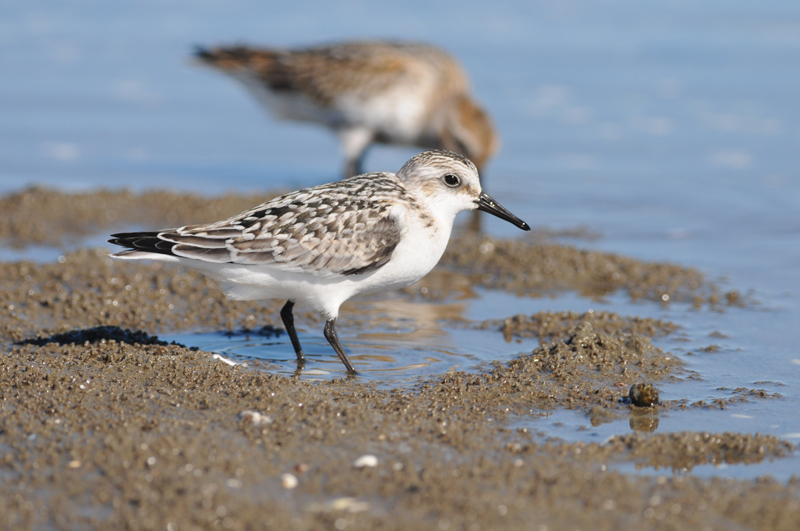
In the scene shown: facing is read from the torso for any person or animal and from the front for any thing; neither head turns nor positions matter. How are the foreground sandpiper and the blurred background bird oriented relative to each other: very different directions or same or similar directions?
same or similar directions

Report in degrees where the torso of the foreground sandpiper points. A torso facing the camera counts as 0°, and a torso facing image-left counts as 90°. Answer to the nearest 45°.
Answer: approximately 270°

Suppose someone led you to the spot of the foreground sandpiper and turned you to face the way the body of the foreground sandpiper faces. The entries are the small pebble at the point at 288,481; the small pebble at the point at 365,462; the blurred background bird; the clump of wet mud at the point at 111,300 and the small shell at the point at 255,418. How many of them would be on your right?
3

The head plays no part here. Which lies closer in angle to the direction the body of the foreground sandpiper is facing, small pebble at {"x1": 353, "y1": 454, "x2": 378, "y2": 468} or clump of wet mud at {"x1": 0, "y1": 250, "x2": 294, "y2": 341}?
the small pebble

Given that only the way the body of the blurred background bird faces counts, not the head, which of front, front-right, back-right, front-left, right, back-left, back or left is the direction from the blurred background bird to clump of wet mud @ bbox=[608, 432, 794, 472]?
right

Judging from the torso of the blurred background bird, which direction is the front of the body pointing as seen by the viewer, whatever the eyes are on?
to the viewer's right

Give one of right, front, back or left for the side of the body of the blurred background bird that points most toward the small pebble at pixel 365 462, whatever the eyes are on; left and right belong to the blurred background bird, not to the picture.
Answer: right

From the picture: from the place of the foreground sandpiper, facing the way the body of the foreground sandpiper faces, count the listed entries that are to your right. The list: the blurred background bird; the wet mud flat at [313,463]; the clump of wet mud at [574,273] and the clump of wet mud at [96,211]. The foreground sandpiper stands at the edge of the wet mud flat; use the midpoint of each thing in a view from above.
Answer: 1

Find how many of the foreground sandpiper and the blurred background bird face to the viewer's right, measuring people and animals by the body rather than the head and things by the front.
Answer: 2

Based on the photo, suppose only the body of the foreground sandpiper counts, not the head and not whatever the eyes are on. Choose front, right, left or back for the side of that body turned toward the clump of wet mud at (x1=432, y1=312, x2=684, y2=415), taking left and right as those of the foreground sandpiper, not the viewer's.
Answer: front

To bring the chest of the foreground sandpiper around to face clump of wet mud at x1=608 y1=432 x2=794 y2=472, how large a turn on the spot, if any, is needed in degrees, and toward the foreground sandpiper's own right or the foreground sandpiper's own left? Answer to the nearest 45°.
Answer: approximately 45° to the foreground sandpiper's own right

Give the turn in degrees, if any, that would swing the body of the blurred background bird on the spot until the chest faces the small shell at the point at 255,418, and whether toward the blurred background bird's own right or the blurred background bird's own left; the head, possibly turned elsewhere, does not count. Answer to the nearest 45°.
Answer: approximately 90° to the blurred background bird's own right
